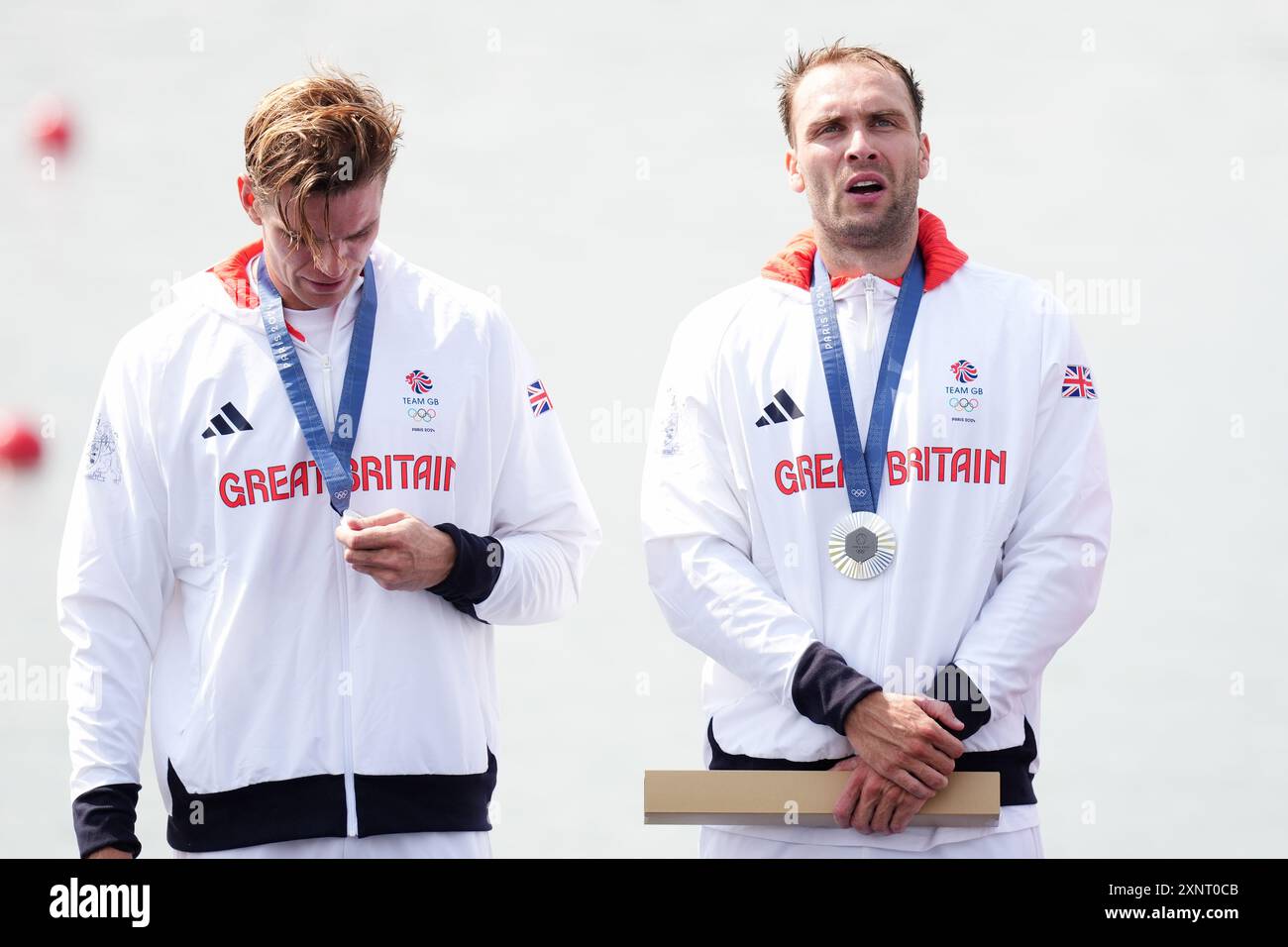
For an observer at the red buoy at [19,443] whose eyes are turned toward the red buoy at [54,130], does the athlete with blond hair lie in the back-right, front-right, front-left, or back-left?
back-right

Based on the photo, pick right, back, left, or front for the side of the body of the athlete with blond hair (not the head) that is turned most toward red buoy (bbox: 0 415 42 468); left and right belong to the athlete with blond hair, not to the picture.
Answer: back

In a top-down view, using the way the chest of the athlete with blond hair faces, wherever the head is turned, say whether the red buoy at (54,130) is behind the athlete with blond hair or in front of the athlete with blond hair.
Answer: behind

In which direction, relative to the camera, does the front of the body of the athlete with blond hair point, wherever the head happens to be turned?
toward the camera
